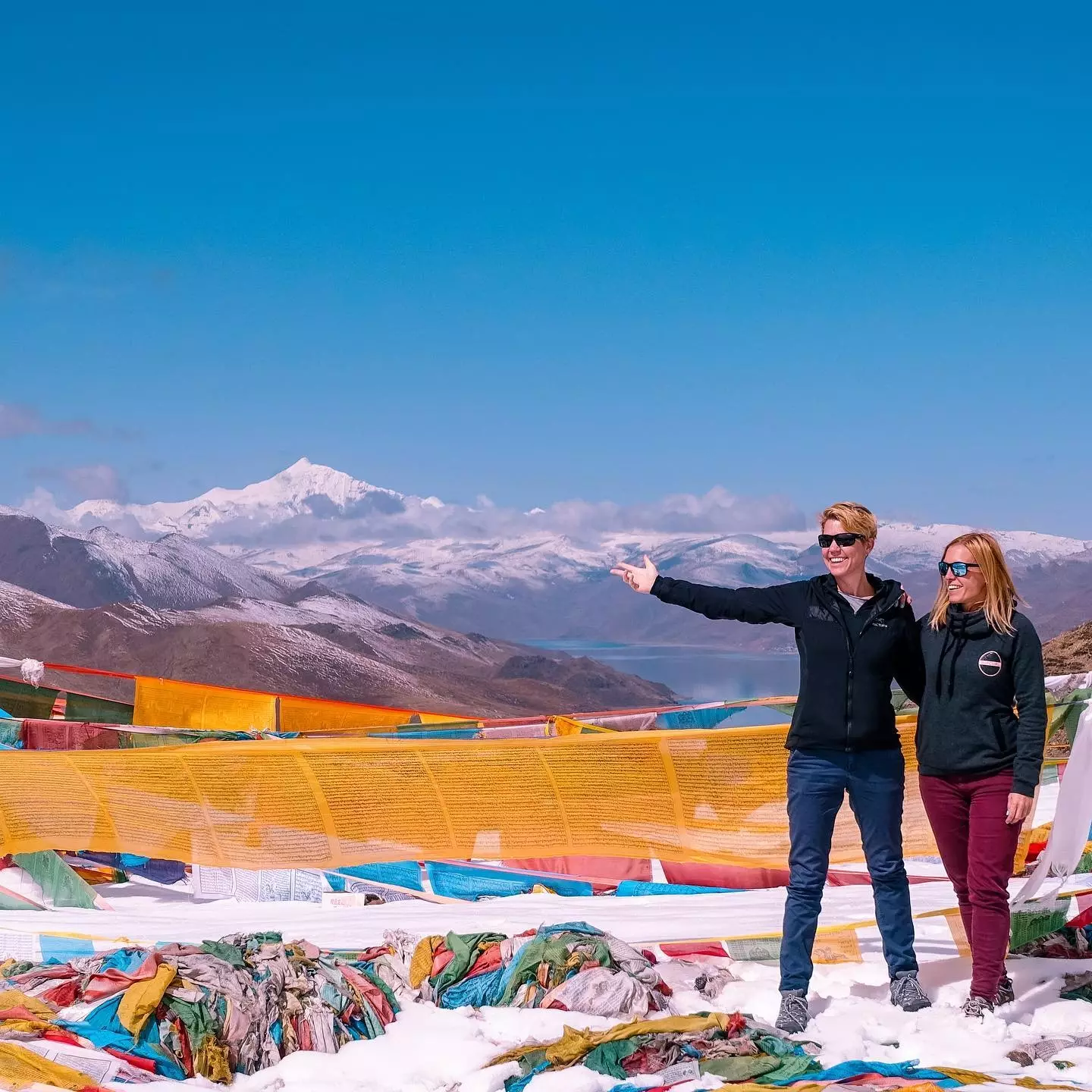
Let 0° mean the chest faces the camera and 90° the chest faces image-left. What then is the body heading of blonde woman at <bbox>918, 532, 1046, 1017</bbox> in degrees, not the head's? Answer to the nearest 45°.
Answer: approximately 45°

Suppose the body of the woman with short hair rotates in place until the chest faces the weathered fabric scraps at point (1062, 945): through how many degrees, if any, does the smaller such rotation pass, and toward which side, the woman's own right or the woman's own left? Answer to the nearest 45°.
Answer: approximately 135° to the woman's own left

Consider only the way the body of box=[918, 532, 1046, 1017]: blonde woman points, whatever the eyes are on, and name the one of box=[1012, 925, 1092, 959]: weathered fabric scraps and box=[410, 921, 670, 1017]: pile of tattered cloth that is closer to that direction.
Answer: the pile of tattered cloth

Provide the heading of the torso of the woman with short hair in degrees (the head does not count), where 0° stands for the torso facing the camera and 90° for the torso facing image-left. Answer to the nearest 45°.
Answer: approximately 0°

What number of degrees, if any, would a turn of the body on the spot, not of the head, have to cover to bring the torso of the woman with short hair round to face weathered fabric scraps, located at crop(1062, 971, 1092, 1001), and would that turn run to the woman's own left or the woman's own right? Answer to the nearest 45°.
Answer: approximately 90° to the woman's own left
